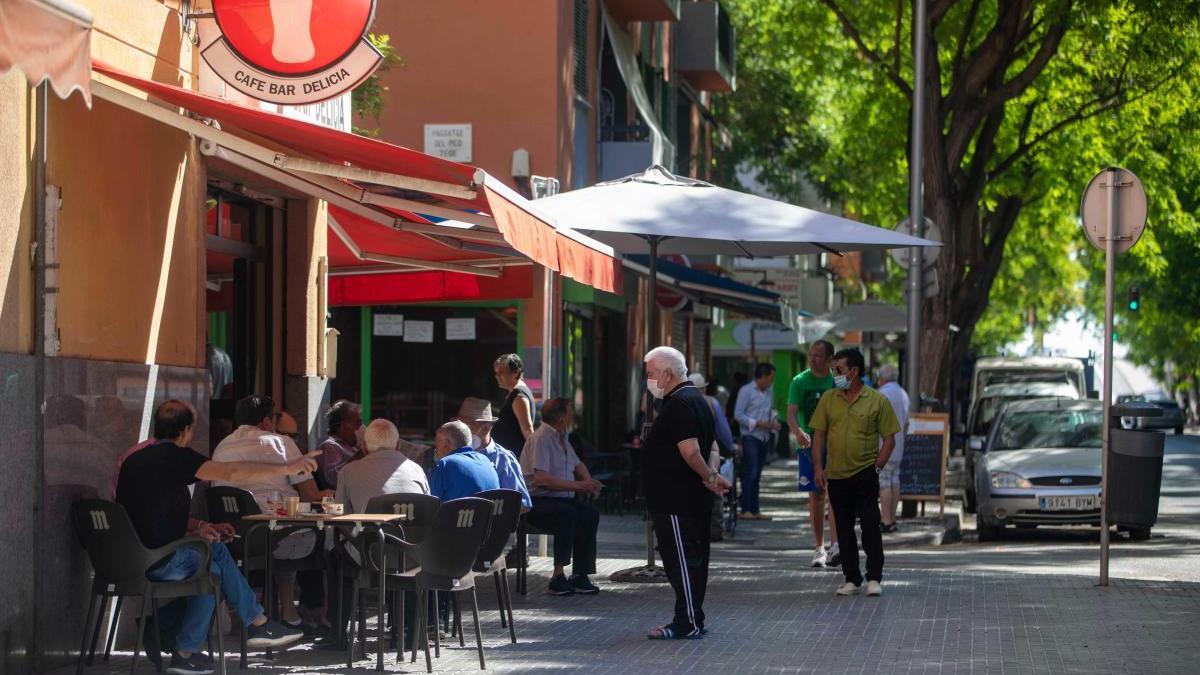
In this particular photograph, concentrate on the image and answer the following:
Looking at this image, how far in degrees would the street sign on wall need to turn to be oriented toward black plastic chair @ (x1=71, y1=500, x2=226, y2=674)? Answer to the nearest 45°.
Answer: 0° — it already faces it

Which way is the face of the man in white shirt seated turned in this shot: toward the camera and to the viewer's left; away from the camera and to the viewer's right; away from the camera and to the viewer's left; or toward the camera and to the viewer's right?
away from the camera and to the viewer's right

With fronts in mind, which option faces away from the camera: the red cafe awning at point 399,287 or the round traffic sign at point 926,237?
the round traffic sign

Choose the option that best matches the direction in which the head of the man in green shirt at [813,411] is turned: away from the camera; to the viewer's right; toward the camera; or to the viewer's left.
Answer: toward the camera

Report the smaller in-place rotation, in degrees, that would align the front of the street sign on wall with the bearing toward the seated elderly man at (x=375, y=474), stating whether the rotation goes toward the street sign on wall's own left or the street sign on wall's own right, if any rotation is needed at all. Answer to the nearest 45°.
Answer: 0° — it already faces them

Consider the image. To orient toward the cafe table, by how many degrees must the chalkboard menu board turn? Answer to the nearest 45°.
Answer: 0° — it already faces it

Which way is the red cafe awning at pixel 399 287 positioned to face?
toward the camera

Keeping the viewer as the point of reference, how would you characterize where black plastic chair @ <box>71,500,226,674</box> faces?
facing away from the viewer and to the right of the viewer

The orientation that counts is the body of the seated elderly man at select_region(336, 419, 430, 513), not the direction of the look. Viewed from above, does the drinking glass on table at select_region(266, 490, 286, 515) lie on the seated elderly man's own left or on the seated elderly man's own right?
on the seated elderly man's own left

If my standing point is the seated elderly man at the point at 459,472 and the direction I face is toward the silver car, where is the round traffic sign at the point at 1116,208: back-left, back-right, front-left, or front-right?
front-right

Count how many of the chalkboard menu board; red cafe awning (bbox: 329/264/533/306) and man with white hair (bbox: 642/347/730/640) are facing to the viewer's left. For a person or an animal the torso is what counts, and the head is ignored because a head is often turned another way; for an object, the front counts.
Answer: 1

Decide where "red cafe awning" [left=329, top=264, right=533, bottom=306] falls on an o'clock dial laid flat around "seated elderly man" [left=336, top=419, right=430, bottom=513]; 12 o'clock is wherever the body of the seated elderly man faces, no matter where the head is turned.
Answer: The red cafe awning is roughly at 12 o'clock from the seated elderly man.

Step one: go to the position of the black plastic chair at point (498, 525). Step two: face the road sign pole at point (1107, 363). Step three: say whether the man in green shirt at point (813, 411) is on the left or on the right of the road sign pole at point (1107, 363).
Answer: left

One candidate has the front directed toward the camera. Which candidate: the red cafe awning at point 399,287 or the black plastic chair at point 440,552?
the red cafe awning

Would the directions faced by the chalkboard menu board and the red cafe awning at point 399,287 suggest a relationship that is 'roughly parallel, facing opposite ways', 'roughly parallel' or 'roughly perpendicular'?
roughly parallel

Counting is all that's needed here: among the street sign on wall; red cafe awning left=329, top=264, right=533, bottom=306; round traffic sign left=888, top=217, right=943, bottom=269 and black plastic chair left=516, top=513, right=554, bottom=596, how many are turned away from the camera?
1

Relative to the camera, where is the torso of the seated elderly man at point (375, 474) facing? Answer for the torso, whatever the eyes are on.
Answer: away from the camera

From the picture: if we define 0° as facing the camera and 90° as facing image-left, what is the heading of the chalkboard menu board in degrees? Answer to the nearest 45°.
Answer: approximately 0°

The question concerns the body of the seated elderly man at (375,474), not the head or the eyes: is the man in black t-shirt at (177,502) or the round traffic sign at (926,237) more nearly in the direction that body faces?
the round traffic sign
